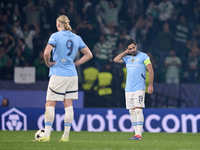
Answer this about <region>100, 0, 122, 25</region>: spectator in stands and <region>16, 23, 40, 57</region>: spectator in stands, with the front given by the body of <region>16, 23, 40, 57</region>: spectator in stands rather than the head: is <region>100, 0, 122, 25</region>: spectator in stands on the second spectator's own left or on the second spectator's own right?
on the second spectator's own left

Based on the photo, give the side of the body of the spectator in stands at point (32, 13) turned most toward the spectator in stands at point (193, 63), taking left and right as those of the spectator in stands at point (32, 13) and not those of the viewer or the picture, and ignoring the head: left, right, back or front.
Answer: left

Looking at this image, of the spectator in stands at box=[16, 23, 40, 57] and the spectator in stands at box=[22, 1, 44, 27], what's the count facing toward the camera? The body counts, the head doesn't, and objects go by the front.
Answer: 2

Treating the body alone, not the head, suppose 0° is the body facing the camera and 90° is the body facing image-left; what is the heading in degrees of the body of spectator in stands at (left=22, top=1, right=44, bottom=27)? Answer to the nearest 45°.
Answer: approximately 0°

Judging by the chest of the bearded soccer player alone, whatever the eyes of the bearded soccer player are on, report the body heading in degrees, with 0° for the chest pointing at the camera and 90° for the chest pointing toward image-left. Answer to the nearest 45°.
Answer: approximately 45°

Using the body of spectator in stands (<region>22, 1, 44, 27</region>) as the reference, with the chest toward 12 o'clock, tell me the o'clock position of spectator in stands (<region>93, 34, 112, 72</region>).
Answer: spectator in stands (<region>93, 34, 112, 72</region>) is roughly at 10 o'clock from spectator in stands (<region>22, 1, 44, 27</region>).

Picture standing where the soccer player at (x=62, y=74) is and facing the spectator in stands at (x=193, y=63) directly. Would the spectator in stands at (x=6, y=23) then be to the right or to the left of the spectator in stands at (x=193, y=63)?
left

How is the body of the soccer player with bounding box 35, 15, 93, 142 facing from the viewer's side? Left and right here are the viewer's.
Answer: facing away from the viewer and to the left of the viewer
